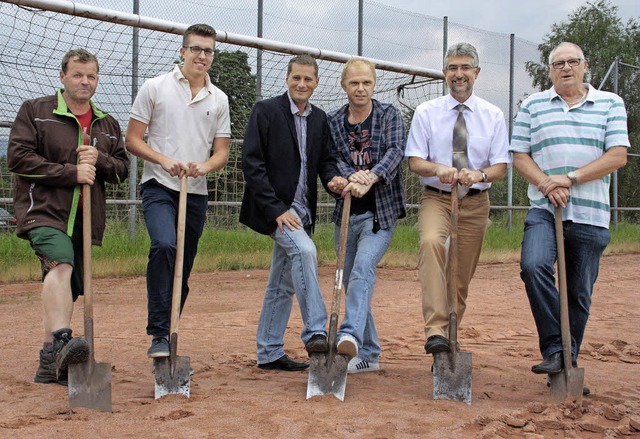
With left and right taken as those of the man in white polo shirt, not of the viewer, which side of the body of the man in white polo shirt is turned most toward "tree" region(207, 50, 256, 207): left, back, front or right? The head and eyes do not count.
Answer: back

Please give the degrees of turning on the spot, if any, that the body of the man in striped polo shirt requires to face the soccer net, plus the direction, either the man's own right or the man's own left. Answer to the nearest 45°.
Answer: approximately 135° to the man's own right

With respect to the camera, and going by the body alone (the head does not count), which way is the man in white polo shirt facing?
toward the camera

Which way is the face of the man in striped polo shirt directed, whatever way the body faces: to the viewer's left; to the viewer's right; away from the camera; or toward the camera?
toward the camera

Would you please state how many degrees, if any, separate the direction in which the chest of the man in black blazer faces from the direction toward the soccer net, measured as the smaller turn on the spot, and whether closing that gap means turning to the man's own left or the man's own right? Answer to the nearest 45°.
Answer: approximately 180°

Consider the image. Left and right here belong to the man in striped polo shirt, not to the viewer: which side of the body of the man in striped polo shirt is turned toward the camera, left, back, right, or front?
front

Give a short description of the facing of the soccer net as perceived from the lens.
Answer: facing the viewer and to the right of the viewer

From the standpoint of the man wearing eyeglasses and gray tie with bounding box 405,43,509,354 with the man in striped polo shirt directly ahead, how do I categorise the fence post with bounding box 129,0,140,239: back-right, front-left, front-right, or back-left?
back-left

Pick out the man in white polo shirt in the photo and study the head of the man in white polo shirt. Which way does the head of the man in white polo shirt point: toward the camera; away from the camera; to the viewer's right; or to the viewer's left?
toward the camera

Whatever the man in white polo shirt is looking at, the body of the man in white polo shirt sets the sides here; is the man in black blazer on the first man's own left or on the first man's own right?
on the first man's own left

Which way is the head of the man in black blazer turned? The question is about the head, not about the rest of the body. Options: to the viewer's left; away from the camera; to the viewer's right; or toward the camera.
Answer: toward the camera

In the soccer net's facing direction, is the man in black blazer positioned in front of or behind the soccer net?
in front

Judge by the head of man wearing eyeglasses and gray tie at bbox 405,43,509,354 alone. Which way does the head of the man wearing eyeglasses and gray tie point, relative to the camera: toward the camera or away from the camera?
toward the camera

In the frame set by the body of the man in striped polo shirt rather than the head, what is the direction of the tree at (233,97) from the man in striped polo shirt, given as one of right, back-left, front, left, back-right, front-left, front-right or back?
back-right

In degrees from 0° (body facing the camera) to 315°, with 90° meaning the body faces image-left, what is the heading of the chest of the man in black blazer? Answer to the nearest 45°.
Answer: approximately 315°
